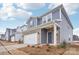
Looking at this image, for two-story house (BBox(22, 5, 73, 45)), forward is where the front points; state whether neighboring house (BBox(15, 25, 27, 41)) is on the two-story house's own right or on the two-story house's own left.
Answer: on the two-story house's own right

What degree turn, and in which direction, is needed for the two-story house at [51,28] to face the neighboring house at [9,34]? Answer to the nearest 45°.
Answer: approximately 45° to its right

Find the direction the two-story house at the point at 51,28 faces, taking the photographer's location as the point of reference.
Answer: facing the viewer and to the left of the viewer
